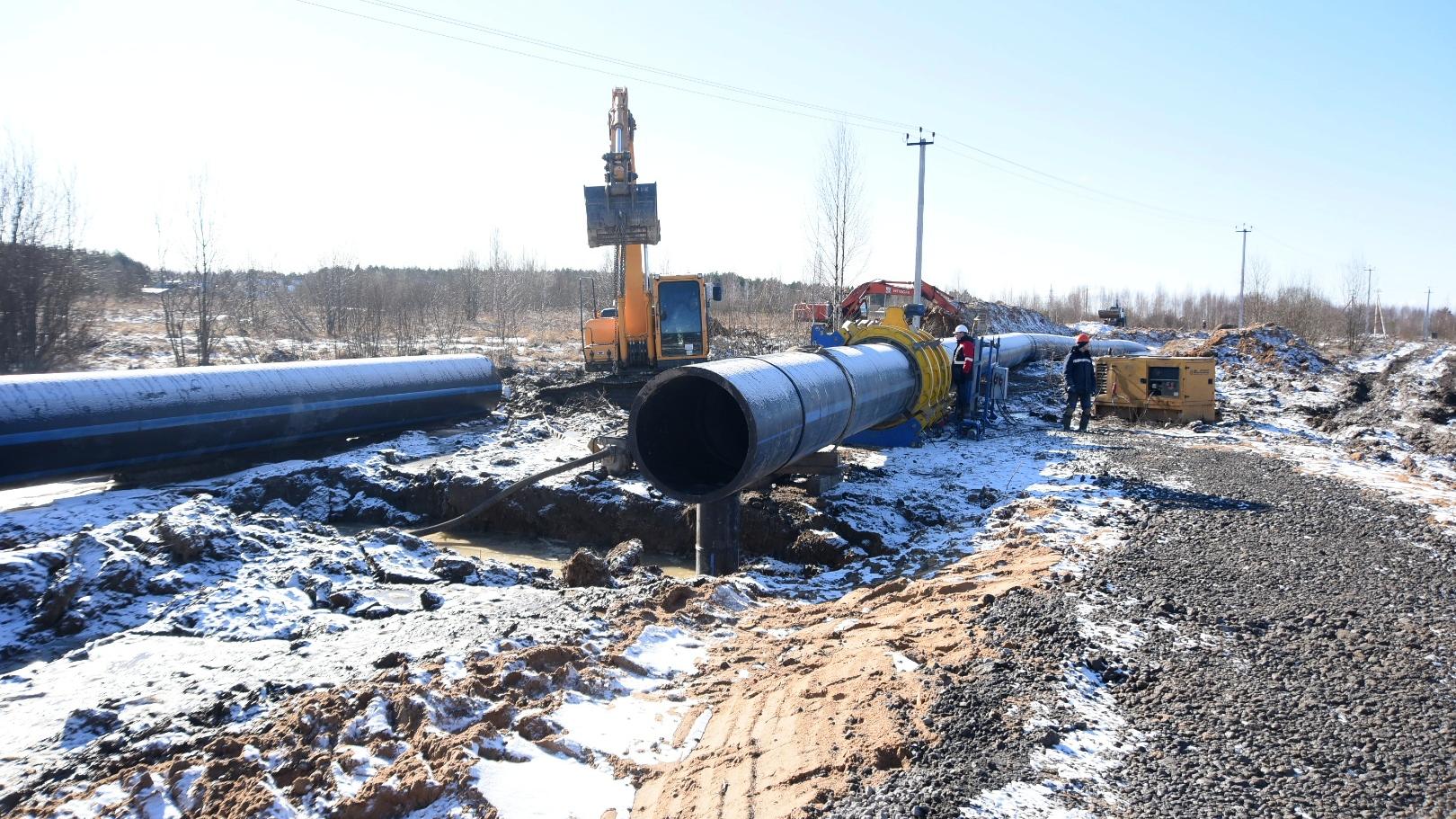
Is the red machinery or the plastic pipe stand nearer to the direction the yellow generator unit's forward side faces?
the plastic pipe stand

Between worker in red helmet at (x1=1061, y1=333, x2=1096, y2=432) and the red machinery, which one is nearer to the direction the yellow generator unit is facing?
the worker in red helmet

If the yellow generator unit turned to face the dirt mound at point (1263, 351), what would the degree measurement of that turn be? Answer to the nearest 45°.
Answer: approximately 180°

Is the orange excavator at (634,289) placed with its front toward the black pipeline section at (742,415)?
yes

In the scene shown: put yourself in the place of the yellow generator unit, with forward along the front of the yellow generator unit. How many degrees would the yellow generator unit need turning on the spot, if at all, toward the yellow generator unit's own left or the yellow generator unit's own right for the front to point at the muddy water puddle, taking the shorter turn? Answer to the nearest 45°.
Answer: approximately 45° to the yellow generator unit's own right

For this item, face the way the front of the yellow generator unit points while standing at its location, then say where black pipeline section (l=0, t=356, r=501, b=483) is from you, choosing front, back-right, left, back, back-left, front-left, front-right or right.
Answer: front-right

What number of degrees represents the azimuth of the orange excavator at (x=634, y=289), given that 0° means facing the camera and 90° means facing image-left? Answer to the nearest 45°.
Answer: approximately 0°

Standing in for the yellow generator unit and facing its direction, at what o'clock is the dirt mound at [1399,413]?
The dirt mound is roughly at 8 o'clock from the yellow generator unit.

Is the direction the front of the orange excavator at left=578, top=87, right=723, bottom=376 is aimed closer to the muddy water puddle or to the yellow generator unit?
the muddy water puddle

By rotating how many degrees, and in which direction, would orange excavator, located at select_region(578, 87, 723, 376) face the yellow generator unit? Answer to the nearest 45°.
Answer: approximately 90° to its left

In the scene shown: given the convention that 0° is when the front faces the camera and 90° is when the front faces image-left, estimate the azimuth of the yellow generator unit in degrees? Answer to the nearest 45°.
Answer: approximately 0°

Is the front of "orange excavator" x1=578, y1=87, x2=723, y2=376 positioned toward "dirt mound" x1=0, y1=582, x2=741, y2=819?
yes

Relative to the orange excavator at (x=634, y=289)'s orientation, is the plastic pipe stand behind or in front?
in front
